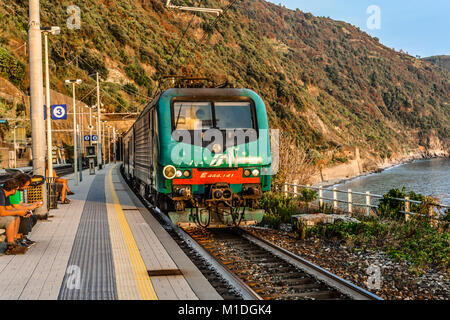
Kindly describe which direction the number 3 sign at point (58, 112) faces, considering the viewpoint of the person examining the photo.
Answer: facing the viewer

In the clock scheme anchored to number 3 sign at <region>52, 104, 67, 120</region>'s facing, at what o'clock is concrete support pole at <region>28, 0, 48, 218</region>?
The concrete support pole is roughly at 12 o'clock from the number 3 sign.

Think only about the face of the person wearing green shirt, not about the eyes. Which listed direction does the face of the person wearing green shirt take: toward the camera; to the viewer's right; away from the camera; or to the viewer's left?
to the viewer's right

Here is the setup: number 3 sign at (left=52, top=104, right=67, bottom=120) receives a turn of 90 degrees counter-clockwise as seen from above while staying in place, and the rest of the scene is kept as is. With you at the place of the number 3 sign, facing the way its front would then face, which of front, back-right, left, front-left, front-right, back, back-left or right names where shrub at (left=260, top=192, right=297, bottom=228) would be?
front-right

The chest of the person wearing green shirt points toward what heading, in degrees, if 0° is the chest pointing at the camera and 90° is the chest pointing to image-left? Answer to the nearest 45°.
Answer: approximately 270°

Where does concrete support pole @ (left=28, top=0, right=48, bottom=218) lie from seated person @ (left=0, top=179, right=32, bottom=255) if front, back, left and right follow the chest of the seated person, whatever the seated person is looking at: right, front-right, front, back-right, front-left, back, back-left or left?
left

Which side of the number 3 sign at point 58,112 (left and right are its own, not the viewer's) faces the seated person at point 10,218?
front

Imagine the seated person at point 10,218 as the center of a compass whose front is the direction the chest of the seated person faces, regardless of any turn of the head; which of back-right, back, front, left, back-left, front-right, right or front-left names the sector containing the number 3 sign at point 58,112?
left

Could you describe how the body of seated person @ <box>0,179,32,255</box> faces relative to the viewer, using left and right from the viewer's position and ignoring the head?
facing to the right of the viewer

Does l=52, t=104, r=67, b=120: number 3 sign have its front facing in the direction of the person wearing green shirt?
yes

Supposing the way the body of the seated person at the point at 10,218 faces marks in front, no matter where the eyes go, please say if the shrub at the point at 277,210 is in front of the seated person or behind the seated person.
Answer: in front

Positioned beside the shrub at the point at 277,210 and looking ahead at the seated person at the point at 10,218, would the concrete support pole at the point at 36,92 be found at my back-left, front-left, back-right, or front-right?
front-right

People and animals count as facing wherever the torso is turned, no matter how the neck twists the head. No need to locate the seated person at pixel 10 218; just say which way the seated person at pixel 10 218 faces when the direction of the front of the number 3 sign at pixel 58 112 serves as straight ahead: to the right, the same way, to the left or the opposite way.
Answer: to the left
